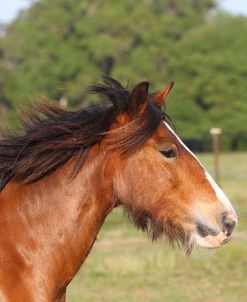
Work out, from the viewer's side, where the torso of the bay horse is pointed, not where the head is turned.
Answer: to the viewer's right
